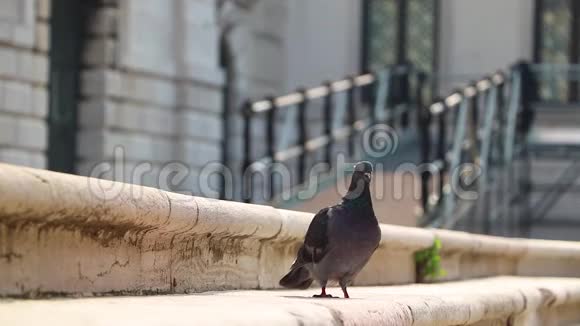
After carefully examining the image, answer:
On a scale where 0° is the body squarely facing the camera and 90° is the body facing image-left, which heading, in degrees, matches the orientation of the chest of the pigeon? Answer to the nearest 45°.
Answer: approximately 315°

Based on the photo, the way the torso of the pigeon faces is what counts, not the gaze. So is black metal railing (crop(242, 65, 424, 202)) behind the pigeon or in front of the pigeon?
behind

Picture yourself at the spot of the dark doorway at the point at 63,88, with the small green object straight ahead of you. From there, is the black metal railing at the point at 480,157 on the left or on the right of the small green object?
left

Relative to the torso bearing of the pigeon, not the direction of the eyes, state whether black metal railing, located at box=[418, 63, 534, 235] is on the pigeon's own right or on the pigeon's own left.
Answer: on the pigeon's own left

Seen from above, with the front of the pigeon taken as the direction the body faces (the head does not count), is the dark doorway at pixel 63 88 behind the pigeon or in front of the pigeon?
behind

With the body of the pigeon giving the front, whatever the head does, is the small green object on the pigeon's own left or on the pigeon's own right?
on the pigeon's own left
